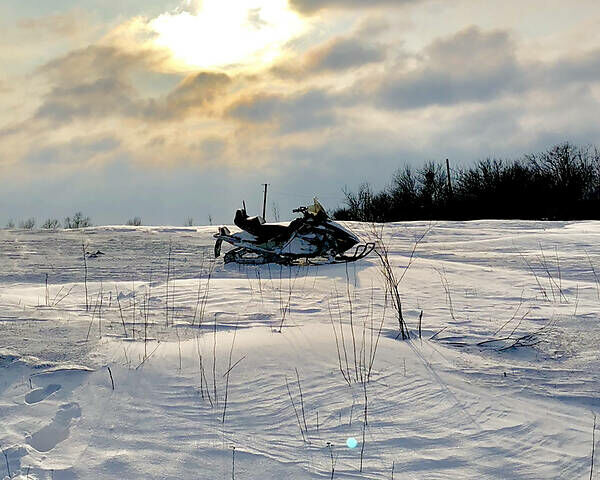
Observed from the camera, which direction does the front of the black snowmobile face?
facing to the right of the viewer
